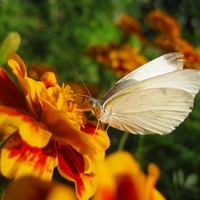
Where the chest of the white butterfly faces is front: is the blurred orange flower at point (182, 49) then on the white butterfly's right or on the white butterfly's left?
on the white butterfly's right

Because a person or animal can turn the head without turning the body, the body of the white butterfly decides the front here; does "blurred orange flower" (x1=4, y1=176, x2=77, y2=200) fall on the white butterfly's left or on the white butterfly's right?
on the white butterfly's left

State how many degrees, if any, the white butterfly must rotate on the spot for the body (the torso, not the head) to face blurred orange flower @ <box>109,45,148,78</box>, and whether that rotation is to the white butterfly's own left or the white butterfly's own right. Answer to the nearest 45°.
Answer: approximately 90° to the white butterfly's own right

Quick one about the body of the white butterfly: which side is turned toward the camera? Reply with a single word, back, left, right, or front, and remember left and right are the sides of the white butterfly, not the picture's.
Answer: left

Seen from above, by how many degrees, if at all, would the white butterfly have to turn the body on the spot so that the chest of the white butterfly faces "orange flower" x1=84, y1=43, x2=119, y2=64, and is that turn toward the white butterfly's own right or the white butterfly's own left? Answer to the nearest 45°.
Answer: approximately 90° to the white butterfly's own right
